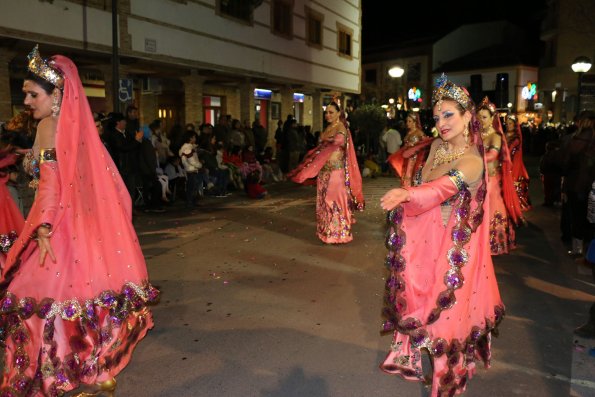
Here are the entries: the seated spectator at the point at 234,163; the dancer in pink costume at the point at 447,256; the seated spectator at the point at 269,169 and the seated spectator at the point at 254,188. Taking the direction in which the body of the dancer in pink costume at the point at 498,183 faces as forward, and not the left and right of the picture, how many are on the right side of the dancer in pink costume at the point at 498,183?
3

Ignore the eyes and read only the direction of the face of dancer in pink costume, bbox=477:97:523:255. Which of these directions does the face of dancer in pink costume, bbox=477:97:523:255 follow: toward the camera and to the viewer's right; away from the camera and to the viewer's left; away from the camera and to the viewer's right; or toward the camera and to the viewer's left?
toward the camera and to the viewer's left

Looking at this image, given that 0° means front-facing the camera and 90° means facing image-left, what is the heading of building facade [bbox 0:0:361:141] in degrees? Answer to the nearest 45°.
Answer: approximately 315°

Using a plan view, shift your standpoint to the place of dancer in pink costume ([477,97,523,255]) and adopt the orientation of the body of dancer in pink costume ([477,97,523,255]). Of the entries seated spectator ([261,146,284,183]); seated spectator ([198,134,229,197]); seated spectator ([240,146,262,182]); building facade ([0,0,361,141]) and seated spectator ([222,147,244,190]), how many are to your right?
5

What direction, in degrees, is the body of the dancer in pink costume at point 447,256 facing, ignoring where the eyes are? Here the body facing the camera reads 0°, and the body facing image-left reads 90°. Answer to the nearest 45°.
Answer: approximately 45°

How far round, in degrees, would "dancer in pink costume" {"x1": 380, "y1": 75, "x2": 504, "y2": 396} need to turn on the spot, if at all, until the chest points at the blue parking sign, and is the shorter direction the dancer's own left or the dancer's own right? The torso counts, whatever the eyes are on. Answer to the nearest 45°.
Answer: approximately 90° to the dancer's own right
